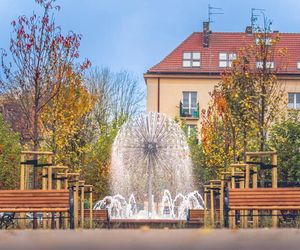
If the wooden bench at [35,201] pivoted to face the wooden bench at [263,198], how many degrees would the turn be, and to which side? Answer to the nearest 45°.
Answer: approximately 90° to its left

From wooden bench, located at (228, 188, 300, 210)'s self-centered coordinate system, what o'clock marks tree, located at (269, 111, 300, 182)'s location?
The tree is roughly at 6 o'clock from the wooden bench.

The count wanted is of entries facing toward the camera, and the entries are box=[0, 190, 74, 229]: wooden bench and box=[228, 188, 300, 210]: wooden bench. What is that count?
2

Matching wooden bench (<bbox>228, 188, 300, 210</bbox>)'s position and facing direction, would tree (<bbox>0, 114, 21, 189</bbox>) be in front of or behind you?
behind

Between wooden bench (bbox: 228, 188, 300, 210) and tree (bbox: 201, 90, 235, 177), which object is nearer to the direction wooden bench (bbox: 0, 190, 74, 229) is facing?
the wooden bench

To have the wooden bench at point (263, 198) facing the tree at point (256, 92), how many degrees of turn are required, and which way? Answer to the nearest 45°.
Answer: approximately 180°

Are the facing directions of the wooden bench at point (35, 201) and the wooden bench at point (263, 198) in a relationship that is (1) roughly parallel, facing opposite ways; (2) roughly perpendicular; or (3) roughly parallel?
roughly parallel

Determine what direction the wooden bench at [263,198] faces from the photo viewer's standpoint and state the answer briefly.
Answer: facing the viewer

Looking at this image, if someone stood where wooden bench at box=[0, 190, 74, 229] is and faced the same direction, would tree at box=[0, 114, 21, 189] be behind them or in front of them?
behind

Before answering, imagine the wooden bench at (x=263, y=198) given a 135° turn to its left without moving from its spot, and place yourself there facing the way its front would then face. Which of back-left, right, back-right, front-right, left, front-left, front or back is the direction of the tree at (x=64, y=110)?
left

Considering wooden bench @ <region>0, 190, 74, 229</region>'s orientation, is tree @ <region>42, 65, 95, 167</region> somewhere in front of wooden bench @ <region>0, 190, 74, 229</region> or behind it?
behind

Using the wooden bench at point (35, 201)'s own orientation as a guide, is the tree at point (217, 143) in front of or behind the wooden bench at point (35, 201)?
behind

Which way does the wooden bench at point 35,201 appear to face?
toward the camera
